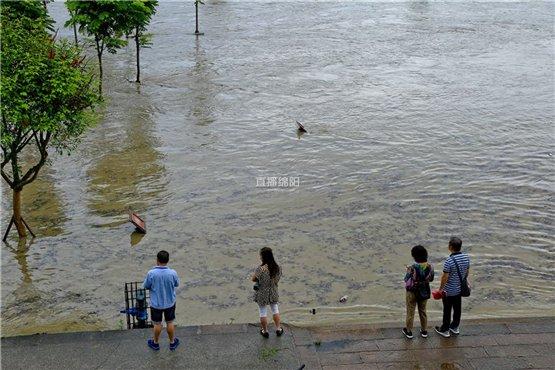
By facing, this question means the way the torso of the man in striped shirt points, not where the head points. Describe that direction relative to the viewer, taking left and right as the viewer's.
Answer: facing away from the viewer and to the left of the viewer

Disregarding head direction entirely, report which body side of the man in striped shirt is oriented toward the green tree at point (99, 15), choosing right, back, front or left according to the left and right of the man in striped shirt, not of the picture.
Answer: front

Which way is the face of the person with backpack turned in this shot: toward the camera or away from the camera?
away from the camera

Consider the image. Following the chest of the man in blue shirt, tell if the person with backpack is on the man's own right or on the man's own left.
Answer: on the man's own right

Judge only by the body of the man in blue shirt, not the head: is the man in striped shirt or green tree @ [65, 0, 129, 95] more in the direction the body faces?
the green tree

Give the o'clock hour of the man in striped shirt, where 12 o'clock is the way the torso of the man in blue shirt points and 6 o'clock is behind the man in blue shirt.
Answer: The man in striped shirt is roughly at 3 o'clock from the man in blue shirt.

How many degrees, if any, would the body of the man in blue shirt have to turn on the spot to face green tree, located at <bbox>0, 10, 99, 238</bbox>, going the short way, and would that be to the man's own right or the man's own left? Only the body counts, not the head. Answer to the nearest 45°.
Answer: approximately 45° to the man's own left

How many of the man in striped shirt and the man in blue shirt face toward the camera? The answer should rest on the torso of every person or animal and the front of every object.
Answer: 0

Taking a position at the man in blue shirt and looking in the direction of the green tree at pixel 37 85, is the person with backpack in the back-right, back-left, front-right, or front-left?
back-right

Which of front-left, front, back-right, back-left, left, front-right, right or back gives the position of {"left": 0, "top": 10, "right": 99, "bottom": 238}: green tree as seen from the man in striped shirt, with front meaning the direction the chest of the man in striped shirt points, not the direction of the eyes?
front-left

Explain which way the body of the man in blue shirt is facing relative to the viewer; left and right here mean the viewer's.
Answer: facing away from the viewer

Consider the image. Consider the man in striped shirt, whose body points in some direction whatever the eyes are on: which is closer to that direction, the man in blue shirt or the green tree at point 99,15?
the green tree

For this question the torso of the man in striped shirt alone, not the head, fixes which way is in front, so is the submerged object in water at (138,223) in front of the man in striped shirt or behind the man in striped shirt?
in front
